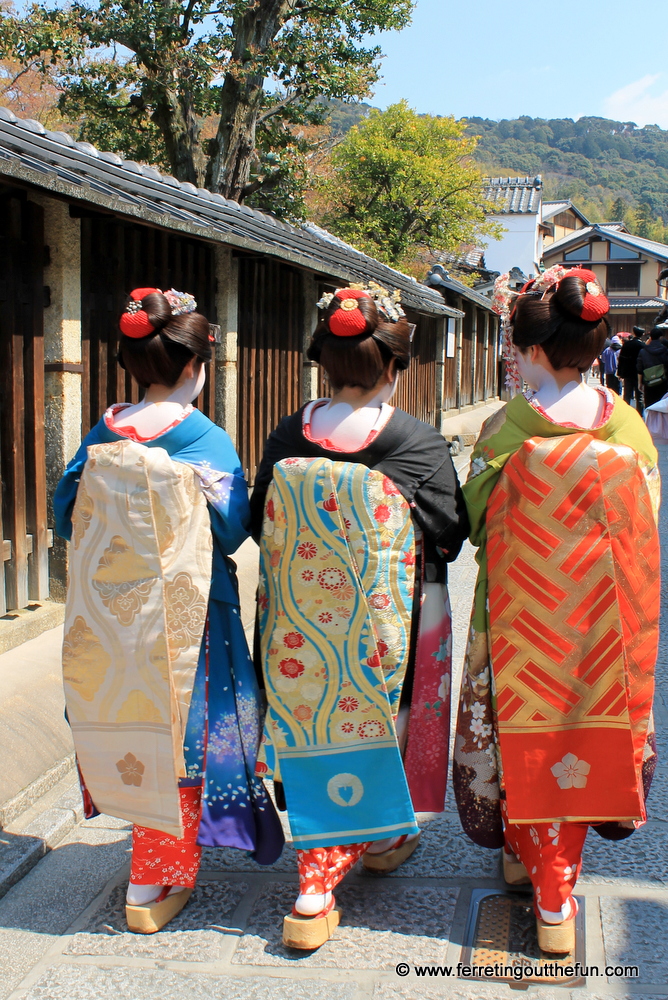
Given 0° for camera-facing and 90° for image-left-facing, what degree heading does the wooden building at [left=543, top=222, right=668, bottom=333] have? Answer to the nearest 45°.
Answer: approximately 0°

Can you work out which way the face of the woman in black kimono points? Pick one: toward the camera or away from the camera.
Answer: away from the camera

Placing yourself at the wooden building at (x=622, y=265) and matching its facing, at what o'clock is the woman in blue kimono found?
The woman in blue kimono is roughly at 12 o'clock from the wooden building.

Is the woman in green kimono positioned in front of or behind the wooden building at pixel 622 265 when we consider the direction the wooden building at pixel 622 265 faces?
in front

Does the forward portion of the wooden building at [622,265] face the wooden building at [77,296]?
yes

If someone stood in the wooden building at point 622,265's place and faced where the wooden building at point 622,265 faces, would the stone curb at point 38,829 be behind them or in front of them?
in front

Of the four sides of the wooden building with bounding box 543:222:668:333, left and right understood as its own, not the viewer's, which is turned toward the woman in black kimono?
front

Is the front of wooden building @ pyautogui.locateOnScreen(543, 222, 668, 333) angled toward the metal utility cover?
yes

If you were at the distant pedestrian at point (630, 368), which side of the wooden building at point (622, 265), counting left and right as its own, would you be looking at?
front

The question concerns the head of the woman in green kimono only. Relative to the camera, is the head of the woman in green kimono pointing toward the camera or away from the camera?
away from the camera
